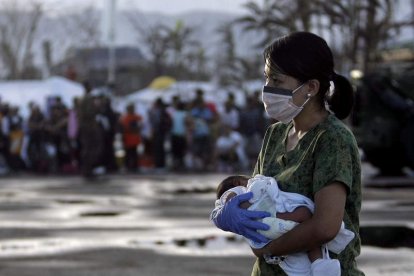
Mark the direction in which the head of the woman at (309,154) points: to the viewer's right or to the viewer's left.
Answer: to the viewer's left

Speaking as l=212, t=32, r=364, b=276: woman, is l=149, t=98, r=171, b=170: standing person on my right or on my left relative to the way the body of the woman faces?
on my right

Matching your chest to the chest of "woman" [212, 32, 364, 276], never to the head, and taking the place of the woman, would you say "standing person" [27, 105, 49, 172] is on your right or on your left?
on your right

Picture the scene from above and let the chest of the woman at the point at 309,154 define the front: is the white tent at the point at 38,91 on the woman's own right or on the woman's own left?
on the woman's own right
